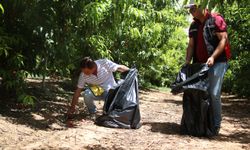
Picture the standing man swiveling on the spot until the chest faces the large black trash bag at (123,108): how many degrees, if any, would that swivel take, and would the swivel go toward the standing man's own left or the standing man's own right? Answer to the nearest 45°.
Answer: approximately 45° to the standing man's own right

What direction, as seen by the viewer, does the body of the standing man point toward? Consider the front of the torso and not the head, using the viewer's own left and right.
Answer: facing the viewer and to the left of the viewer
